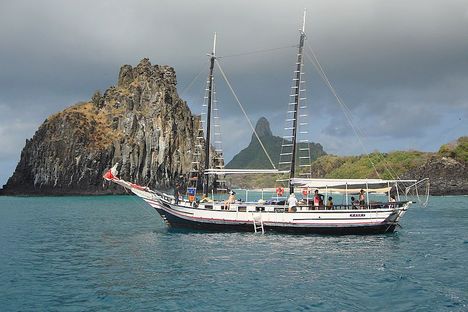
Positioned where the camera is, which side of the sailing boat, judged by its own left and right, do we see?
left
